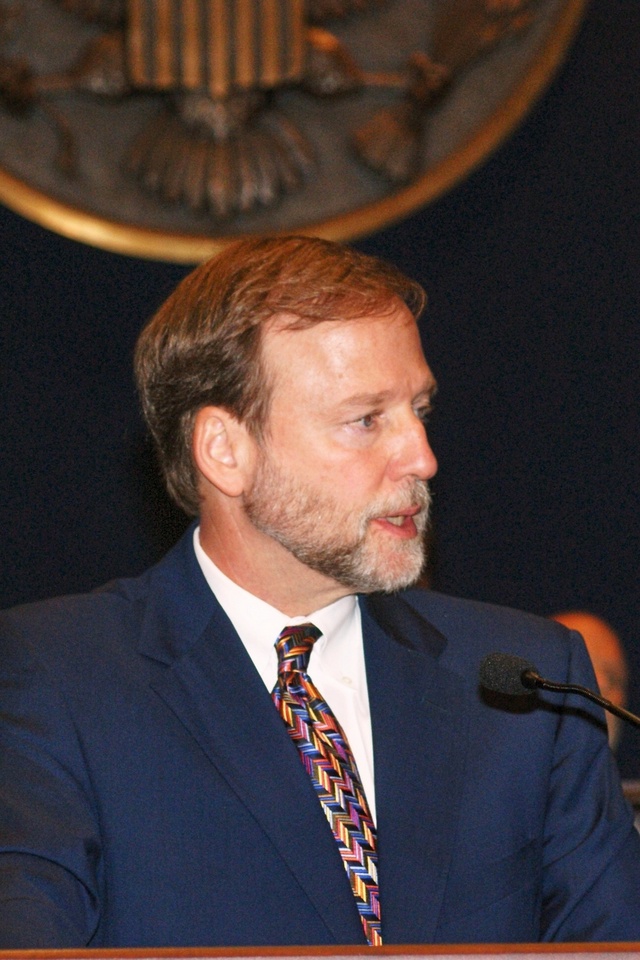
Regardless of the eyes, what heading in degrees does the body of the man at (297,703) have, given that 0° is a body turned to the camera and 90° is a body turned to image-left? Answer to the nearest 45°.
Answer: approximately 315°
